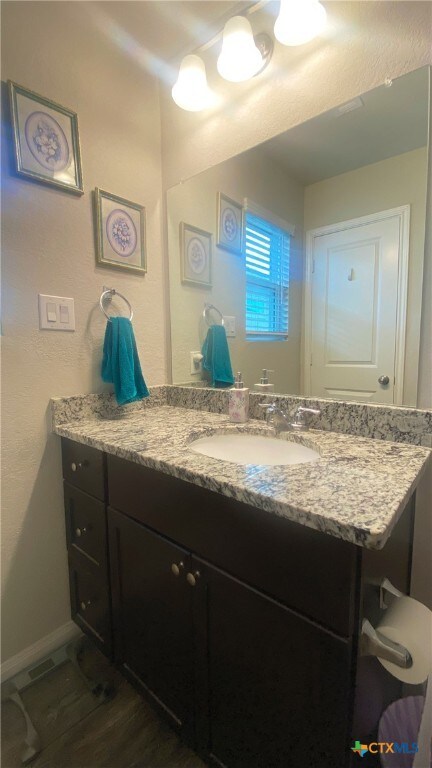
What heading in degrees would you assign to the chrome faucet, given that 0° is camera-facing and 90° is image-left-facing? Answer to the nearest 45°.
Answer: approximately 45°

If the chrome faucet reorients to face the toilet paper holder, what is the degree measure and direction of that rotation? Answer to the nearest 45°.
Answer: approximately 45° to its left

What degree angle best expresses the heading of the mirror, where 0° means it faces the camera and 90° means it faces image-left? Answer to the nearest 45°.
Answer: approximately 45°

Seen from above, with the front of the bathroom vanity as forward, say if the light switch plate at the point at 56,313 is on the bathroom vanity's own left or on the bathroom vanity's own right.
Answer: on the bathroom vanity's own right

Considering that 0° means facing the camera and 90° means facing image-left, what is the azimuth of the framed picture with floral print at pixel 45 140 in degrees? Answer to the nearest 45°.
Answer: approximately 315°

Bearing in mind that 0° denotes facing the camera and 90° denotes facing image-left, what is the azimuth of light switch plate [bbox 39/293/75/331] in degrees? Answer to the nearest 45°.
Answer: approximately 315°

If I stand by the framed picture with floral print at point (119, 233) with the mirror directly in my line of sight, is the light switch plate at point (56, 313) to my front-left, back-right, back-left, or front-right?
back-right
